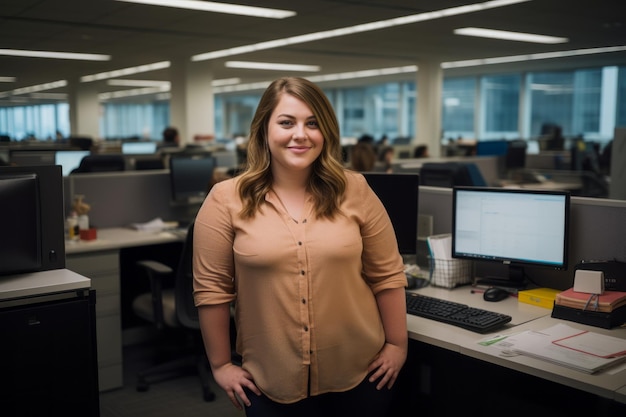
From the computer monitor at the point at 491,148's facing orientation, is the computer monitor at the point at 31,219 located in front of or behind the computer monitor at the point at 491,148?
in front

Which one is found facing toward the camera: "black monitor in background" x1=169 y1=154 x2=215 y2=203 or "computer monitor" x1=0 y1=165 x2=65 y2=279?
the black monitor in background

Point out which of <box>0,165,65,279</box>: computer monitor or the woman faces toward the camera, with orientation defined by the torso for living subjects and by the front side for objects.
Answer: the woman

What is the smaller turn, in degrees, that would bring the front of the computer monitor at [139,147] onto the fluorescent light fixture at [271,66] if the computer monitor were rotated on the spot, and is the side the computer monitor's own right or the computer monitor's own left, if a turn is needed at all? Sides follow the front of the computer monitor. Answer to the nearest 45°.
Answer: approximately 135° to the computer monitor's own left

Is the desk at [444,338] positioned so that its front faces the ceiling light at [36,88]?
no

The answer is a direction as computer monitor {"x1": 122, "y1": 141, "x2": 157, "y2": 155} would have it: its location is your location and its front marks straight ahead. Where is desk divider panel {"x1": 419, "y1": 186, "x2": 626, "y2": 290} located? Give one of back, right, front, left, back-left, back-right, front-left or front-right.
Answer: front

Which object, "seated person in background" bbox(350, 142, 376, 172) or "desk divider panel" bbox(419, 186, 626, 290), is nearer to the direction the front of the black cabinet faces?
the desk divider panel

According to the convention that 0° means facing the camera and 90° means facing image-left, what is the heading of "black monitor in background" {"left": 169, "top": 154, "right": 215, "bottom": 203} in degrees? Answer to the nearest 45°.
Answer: approximately 0°

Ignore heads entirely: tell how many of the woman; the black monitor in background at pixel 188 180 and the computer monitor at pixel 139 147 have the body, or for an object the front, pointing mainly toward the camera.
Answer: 3

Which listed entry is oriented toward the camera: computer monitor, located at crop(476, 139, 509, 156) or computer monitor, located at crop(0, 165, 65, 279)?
computer monitor, located at crop(476, 139, 509, 156)

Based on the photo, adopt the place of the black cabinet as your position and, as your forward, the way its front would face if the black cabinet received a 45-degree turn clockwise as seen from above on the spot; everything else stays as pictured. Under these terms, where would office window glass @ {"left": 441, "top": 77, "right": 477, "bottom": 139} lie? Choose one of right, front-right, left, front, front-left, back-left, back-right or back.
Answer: back-left

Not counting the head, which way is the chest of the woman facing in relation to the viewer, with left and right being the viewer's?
facing the viewer

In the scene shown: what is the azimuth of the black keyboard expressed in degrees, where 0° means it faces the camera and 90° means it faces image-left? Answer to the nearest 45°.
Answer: approximately 45°

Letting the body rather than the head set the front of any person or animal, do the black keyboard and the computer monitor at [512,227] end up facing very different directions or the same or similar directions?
same or similar directions

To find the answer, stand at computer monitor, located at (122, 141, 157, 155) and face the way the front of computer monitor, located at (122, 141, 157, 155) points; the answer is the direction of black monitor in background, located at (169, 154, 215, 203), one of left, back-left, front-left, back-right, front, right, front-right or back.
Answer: front

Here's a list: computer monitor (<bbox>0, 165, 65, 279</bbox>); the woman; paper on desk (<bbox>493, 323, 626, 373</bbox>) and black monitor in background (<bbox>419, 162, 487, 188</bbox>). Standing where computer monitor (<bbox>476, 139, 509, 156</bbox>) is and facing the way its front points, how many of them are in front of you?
4

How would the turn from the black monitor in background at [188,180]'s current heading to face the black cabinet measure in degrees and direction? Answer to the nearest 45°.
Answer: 0° — it already faces it

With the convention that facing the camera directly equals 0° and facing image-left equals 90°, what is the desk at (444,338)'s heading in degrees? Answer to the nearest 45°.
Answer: approximately 45°
